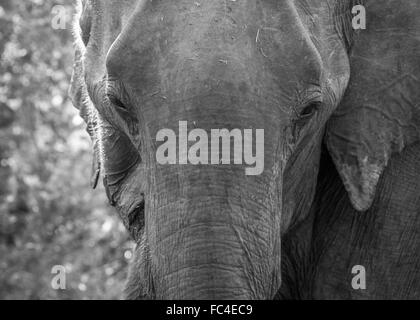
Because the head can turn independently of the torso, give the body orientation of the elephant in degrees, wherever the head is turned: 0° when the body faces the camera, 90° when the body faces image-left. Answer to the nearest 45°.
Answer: approximately 0°
